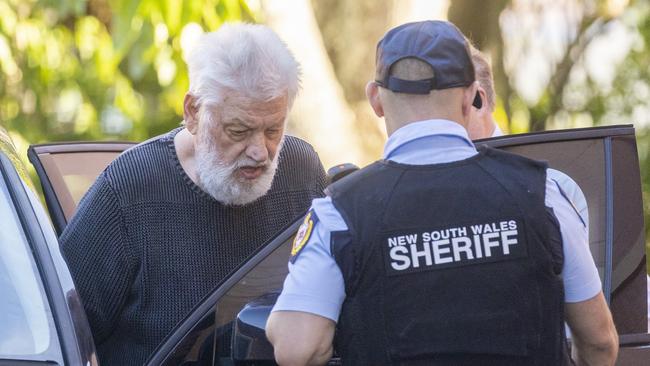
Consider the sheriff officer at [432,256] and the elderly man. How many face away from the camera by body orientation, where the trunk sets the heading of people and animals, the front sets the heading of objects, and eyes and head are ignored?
1

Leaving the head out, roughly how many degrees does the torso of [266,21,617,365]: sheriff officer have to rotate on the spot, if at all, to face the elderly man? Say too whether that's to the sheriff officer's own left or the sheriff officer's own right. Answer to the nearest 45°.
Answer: approximately 45° to the sheriff officer's own left

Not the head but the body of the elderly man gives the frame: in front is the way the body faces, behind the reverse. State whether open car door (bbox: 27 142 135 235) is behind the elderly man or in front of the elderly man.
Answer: behind

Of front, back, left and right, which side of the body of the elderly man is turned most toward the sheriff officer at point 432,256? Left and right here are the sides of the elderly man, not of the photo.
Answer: front

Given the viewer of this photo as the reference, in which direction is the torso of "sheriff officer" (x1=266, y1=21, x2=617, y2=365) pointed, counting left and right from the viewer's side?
facing away from the viewer

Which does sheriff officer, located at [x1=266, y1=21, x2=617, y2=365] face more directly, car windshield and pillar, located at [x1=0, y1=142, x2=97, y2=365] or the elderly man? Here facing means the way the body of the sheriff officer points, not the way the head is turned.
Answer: the elderly man

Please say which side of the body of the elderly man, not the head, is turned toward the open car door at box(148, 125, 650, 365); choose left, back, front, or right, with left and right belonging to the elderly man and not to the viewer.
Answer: front

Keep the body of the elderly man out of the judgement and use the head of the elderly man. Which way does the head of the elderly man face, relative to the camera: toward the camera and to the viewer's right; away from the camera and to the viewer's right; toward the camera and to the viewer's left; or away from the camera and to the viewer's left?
toward the camera and to the viewer's right

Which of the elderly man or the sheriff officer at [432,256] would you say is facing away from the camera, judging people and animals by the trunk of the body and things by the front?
the sheriff officer

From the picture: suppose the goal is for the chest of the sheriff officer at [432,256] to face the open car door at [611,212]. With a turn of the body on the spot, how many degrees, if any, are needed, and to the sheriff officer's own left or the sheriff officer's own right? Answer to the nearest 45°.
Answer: approximately 45° to the sheriff officer's own right

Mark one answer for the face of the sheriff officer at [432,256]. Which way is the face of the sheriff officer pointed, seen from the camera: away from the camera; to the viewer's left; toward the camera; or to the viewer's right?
away from the camera

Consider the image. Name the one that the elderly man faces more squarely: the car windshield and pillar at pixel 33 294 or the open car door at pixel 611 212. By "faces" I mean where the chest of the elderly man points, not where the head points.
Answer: the open car door
